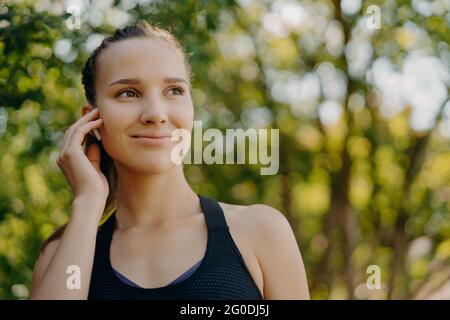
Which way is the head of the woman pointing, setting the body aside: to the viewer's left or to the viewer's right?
to the viewer's right

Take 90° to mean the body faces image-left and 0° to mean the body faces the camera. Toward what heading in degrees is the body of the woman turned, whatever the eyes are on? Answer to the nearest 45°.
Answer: approximately 0°
